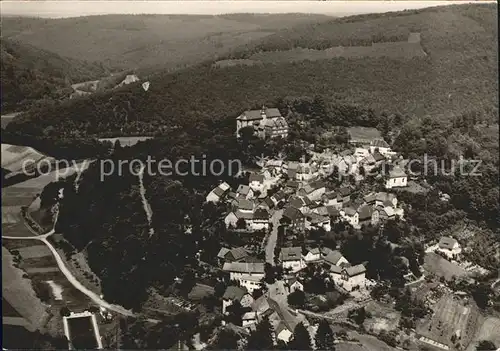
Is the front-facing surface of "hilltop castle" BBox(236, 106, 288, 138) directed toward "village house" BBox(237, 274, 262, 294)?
yes

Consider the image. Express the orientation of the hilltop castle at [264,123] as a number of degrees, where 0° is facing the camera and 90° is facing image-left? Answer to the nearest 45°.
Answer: approximately 0°

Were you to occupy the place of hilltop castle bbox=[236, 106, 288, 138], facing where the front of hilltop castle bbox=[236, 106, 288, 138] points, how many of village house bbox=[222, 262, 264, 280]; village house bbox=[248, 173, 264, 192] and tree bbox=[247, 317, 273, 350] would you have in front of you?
3

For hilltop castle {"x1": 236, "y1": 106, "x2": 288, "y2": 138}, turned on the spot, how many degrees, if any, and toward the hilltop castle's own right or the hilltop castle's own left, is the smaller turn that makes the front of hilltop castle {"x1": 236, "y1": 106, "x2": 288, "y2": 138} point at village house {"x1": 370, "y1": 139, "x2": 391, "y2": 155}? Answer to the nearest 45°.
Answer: approximately 90° to the hilltop castle's own left

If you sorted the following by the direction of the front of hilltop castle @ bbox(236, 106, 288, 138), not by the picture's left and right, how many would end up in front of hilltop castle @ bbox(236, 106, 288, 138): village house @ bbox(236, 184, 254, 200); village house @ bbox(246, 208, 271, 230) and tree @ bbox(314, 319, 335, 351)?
3

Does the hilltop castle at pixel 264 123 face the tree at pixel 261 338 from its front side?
yes

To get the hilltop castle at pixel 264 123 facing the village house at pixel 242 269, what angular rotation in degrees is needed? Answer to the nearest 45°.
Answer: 0° — it already faces it

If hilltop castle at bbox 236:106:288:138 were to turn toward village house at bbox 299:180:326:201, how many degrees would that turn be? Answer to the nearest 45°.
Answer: approximately 45° to its left

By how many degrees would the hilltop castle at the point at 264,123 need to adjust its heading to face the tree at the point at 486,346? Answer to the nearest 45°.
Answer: approximately 45° to its left

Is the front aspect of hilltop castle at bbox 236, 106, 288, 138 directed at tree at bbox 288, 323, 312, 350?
yes

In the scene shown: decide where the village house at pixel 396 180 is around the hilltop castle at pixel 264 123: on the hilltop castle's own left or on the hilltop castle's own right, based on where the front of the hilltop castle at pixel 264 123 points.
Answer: on the hilltop castle's own left
